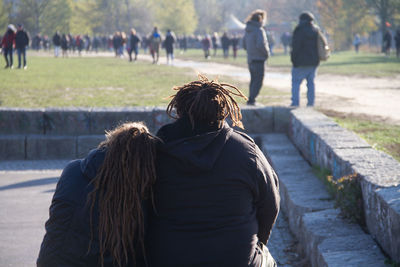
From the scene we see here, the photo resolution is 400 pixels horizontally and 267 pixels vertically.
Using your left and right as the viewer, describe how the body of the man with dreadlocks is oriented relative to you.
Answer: facing away from the viewer

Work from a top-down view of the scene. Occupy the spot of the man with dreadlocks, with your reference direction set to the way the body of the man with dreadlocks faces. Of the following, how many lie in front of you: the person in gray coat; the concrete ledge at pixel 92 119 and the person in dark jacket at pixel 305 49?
3

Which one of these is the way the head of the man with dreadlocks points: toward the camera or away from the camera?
away from the camera

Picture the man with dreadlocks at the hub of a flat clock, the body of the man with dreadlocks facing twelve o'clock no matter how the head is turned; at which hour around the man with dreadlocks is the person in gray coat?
The person in gray coat is roughly at 12 o'clock from the man with dreadlocks.
